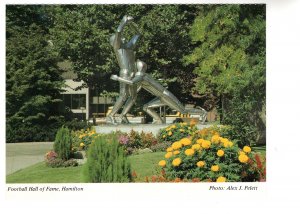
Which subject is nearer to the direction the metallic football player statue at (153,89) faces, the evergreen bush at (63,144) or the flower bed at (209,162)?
the evergreen bush

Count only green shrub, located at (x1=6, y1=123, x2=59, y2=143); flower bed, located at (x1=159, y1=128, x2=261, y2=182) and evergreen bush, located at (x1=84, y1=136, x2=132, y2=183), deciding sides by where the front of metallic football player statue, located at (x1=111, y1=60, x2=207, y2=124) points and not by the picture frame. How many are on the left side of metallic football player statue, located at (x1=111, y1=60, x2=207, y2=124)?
2

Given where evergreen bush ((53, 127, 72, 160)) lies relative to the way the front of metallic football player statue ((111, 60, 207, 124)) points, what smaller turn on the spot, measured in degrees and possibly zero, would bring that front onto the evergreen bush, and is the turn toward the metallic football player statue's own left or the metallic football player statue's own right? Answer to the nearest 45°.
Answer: approximately 45° to the metallic football player statue's own left

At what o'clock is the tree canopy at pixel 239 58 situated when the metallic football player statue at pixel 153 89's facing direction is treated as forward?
The tree canopy is roughly at 6 o'clock from the metallic football player statue.

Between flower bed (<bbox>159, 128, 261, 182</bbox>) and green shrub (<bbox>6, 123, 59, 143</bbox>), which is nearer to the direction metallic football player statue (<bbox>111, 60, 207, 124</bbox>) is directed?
the green shrub

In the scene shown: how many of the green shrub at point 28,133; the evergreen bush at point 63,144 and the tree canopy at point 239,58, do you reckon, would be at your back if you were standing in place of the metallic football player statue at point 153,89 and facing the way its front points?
1

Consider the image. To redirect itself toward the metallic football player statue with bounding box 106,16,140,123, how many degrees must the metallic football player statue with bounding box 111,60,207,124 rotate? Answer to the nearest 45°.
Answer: approximately 45° to its left

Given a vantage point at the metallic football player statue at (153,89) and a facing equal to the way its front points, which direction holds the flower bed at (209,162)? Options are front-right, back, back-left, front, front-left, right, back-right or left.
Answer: left

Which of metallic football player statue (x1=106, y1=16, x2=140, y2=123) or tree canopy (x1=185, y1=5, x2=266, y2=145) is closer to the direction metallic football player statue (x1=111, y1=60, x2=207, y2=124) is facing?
the metallic football player statue

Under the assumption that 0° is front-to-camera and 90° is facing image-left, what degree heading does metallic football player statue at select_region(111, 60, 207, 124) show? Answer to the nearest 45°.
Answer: approximately 90°
